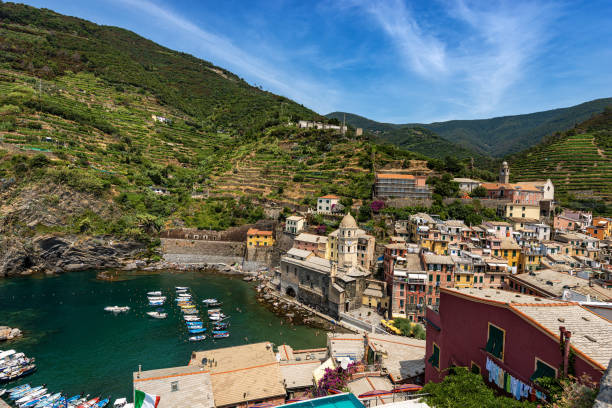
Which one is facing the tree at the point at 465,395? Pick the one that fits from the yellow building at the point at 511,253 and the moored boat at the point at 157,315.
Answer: the yellow building

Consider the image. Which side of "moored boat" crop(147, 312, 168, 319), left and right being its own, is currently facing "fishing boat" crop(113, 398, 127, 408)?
left

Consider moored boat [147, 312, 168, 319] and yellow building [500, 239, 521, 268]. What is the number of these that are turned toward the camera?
1

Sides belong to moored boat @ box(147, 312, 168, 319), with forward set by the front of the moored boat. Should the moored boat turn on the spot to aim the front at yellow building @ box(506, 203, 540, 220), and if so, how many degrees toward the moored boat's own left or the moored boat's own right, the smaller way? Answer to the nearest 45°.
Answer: approximately 180°

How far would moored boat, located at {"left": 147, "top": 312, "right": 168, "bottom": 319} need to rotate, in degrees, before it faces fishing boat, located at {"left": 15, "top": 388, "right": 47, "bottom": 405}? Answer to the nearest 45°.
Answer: approximately 45° to its left

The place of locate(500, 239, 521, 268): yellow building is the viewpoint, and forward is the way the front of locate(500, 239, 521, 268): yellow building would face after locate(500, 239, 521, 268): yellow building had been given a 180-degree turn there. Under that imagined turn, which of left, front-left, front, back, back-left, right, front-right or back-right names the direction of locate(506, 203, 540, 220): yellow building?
front

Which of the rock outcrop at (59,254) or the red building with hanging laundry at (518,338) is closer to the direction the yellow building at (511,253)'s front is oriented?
the red building with hanging laundry

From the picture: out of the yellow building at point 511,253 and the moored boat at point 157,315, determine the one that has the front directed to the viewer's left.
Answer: the moored boat

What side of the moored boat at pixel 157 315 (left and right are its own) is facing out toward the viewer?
left

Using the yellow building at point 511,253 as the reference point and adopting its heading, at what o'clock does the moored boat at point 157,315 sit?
The moored boat is roughly at 2 o'clock from the yellow building.

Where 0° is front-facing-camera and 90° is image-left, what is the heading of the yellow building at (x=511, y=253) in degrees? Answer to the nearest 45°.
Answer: approximately 0°

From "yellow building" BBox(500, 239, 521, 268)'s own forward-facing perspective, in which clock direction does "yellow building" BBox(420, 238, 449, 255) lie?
"yellow building" BBox(420, 238, 449, 255) is roughly at 2 o'clock from "yellow building" BBox(500, 239, 521, 268).
